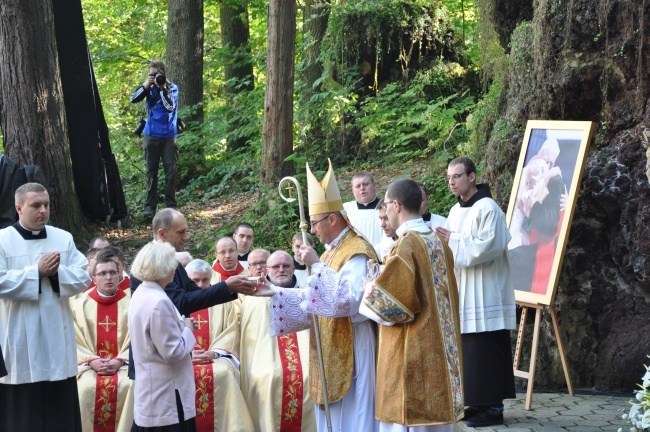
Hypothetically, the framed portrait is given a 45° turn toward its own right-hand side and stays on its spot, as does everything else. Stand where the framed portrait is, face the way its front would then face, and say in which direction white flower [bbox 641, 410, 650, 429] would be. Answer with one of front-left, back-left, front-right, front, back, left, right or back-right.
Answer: left

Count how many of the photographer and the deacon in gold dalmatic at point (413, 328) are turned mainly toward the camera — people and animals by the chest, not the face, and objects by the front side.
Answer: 1

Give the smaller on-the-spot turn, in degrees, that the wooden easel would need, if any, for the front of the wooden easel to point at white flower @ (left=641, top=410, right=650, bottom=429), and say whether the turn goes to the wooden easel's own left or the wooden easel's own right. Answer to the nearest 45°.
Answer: approximately 45° to the wooden easel's own left

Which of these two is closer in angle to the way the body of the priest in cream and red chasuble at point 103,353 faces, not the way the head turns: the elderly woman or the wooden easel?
the elderly woman

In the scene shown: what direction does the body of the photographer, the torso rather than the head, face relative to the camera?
toward the camera

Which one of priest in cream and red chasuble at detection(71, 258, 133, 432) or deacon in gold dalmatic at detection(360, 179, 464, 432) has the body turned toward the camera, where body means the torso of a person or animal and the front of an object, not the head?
priest in cream and red chasuble at detection(71, 258, 133, 432)

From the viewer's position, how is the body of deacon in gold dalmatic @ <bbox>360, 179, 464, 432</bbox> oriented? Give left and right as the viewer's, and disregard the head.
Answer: facing away from the viewer and to the left of the viewer

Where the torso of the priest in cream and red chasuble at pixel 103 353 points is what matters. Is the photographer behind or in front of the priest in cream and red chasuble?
behind

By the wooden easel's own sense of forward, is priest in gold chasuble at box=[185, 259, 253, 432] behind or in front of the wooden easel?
in front

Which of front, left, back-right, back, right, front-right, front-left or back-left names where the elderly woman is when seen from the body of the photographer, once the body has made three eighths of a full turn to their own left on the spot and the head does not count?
back-right

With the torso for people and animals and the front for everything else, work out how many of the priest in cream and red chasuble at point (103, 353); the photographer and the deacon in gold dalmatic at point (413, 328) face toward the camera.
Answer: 2

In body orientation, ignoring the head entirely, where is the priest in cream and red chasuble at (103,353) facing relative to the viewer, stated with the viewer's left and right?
facing the viewer

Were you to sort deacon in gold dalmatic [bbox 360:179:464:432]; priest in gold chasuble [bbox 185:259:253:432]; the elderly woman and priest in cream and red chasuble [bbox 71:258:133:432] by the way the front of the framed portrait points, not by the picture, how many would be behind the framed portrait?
0

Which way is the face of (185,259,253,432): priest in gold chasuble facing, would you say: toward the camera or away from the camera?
toward the camera

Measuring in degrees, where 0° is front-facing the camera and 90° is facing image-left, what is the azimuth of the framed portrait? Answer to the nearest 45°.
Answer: approximately 45°

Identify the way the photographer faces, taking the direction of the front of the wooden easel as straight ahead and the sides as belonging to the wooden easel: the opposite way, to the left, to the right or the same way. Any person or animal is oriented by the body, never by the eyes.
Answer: to the left

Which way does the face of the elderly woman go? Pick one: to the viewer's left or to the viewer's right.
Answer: to the viewer's right

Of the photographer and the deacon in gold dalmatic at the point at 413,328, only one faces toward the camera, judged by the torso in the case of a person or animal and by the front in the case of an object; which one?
the photographer

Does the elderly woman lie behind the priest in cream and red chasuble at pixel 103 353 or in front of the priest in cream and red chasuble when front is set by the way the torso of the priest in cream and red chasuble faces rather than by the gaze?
in front

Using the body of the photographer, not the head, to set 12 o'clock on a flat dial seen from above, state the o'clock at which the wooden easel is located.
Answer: The wooden easel is roughly at 11 o'clock from the photographer.
